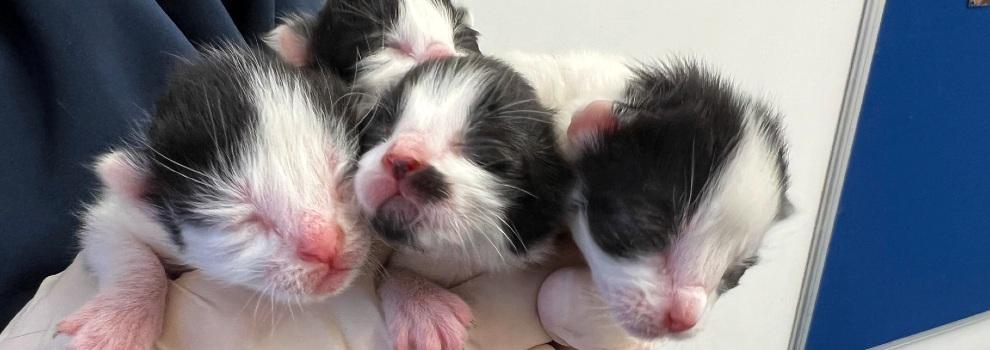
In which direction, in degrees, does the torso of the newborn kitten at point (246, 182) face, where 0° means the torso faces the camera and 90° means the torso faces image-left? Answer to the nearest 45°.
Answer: approximately 315°
